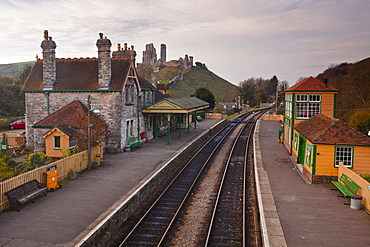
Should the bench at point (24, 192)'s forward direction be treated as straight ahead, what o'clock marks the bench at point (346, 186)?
the bench at point (346, 186) is roughly at 11 o'clock from the bench at point (24, 192).

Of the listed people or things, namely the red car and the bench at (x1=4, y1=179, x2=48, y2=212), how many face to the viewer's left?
1

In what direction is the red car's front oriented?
to the viewer's left

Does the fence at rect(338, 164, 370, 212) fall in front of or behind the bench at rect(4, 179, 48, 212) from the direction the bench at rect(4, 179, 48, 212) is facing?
in front

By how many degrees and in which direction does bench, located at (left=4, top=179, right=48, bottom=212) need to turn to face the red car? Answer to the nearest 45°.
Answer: approximately 135° to its left

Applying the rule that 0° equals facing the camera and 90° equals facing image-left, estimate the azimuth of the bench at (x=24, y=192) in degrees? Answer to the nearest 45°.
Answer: approximately 315°

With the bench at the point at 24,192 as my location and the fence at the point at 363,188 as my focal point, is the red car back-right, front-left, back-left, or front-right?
back-left
